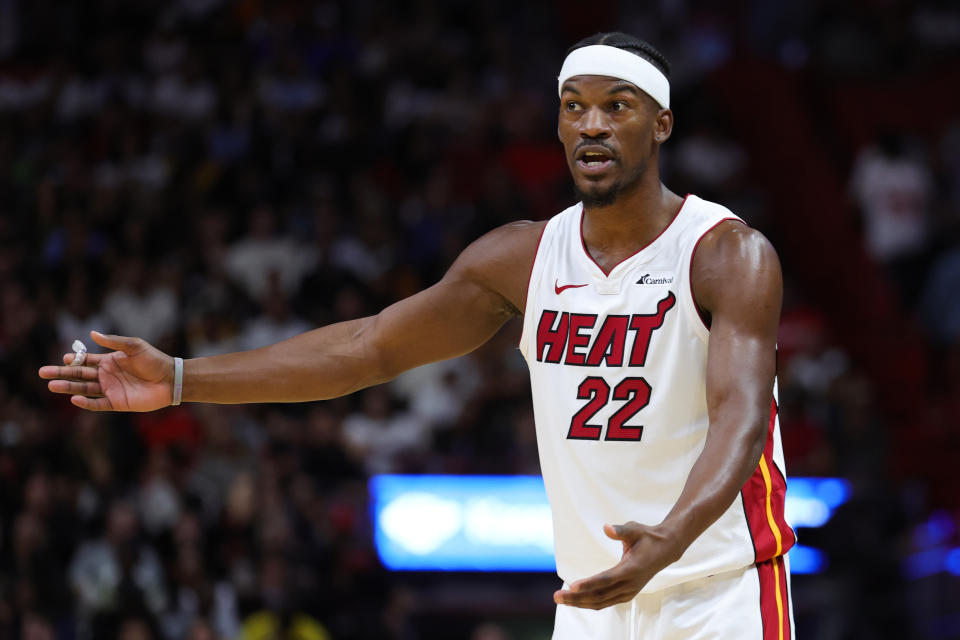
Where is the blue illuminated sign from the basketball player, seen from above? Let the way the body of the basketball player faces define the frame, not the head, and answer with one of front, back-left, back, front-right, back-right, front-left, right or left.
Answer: back-right

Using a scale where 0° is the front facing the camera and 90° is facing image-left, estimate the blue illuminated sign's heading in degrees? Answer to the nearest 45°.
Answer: approximately 0°

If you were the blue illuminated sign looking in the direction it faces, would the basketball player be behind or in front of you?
in front

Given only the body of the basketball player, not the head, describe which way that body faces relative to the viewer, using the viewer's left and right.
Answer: facing the viewer and to the left of the viewer
